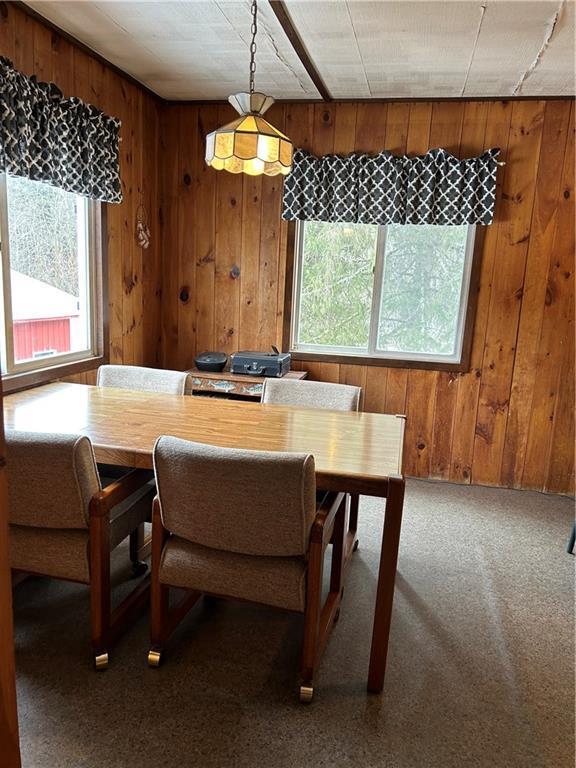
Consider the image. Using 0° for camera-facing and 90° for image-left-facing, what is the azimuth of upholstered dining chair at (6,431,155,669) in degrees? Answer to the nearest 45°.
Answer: approximately 225°

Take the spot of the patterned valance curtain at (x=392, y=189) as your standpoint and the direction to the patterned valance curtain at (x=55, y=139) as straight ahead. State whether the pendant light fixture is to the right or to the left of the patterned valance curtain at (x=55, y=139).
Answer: left

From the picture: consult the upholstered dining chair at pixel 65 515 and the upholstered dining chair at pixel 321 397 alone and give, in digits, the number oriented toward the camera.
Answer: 1

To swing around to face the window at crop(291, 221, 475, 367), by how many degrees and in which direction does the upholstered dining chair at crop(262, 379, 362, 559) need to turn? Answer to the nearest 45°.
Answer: approximately 180°

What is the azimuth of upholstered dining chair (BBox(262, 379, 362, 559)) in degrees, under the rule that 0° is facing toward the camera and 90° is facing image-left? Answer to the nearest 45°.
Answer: approximately 0°

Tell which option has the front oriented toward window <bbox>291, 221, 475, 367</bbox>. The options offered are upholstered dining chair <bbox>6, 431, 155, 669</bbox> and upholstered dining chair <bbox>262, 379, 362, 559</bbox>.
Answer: upholstered dining chair <bbox>6, 431, 155, 669</bbox>

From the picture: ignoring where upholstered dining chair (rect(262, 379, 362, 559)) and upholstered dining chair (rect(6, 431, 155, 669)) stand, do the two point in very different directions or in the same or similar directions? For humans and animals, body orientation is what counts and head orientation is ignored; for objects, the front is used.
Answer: very different directions

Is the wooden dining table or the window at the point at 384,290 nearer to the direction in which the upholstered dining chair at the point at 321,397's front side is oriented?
the wooden dining table

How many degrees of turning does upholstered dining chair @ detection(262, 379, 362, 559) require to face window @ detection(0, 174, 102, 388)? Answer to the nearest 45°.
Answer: approximately 90° to its right
